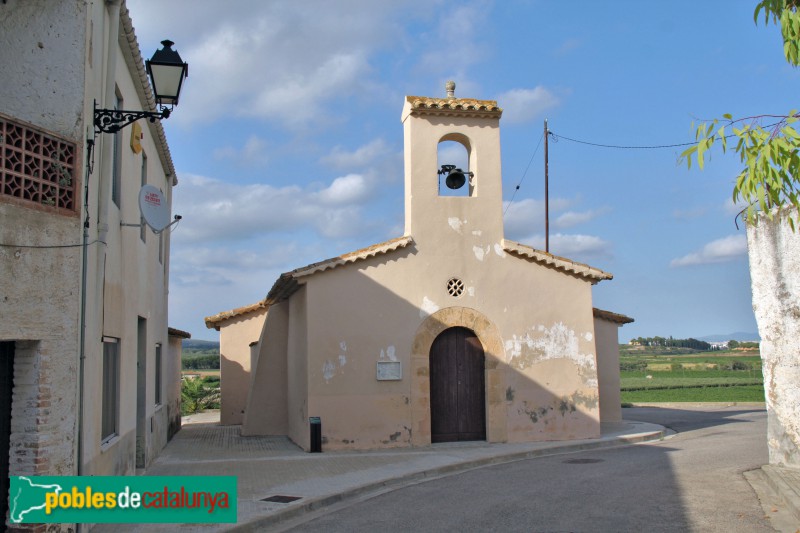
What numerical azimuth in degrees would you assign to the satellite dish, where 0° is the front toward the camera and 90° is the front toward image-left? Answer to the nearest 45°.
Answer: approximately 315°

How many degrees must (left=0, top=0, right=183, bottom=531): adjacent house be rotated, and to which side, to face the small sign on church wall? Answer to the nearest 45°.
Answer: approximately 45° to its left

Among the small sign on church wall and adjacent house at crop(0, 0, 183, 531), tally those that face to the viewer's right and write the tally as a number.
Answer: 1

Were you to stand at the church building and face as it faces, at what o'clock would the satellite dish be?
The satellite dish is roughly at 1 o'clock from the church building.

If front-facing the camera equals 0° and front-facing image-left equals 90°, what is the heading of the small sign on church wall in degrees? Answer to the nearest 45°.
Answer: approximately 0°

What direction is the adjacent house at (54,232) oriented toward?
to the viewer's right

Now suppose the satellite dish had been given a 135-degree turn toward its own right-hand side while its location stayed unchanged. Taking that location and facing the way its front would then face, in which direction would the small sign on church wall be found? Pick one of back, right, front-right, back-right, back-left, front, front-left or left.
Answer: back-right

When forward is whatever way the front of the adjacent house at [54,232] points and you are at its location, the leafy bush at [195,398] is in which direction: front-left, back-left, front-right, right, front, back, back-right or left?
left

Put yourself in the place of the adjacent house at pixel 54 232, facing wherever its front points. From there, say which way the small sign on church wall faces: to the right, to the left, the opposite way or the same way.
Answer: to the right

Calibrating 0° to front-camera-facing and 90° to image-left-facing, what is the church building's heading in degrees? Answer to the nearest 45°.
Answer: approximately 0°

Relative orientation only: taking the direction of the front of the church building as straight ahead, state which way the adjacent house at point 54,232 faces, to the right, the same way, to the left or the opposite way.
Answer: to the left
